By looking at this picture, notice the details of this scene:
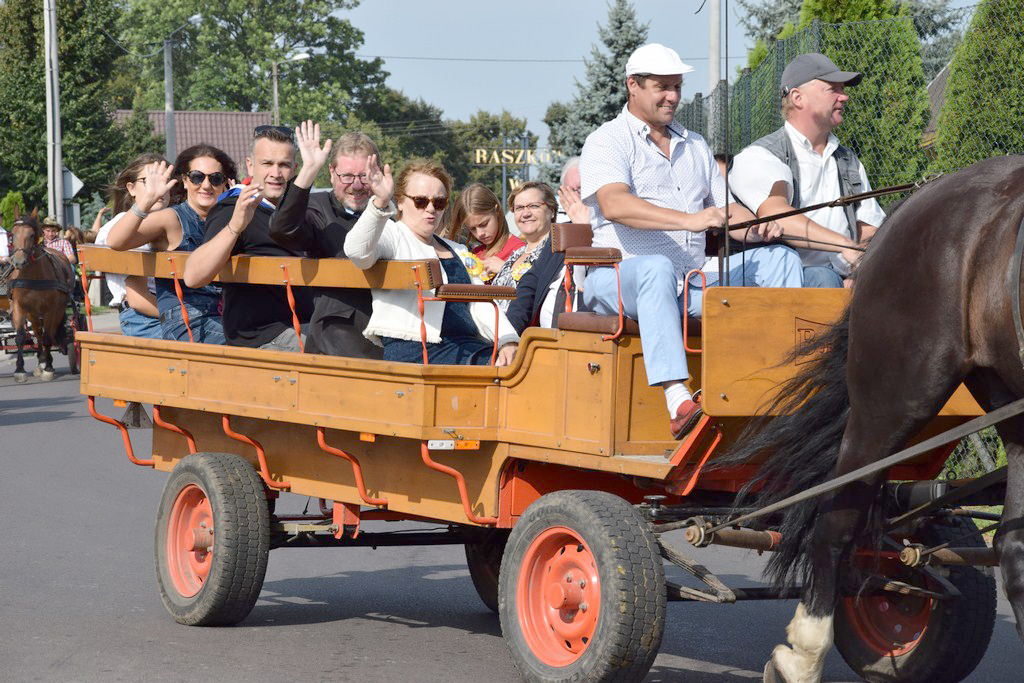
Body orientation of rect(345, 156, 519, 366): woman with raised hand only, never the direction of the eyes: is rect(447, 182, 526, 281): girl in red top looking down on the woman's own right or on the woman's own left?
on the woman's own left

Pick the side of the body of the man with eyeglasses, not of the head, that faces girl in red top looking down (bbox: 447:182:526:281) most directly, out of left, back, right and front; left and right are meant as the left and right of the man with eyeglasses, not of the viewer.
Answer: left

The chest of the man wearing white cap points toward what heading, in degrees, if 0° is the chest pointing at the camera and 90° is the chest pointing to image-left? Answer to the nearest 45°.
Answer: approximately 315°

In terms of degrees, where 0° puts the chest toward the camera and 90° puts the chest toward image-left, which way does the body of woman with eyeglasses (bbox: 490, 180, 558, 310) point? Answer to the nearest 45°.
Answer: approximately 45°

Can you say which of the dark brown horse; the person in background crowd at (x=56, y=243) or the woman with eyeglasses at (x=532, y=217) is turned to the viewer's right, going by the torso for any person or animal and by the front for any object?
the dark brown horse

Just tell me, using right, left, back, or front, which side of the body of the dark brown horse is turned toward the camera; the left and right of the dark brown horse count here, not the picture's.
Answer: right

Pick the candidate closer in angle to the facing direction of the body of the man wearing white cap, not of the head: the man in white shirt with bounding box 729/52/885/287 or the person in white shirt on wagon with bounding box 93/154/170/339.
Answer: the man in white shirt
